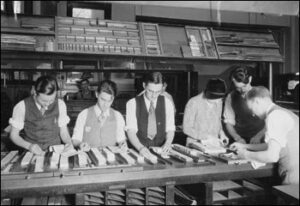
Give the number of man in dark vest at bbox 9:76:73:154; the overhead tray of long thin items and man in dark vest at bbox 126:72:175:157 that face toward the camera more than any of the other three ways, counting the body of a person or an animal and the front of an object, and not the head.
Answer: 3

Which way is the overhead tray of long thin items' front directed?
toward the camera

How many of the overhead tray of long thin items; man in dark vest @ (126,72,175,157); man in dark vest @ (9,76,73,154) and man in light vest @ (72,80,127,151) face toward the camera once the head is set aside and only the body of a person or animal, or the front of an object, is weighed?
4

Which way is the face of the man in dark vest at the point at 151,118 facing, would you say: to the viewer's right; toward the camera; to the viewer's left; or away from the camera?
toward the camera

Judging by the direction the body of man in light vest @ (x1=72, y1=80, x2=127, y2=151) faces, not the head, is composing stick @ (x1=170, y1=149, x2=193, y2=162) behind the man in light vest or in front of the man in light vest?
in front

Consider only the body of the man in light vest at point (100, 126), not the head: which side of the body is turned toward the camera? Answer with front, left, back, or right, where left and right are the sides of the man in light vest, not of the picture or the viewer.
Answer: front

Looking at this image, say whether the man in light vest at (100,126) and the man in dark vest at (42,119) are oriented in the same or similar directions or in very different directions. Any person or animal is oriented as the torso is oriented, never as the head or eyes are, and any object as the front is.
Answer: same or similar directions

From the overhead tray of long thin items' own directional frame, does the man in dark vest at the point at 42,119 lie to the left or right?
on its right

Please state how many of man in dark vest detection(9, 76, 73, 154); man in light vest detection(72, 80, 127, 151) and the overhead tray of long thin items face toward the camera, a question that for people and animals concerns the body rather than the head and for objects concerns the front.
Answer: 3

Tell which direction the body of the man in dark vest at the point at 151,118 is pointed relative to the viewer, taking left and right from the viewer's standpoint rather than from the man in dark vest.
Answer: facing the viewer
